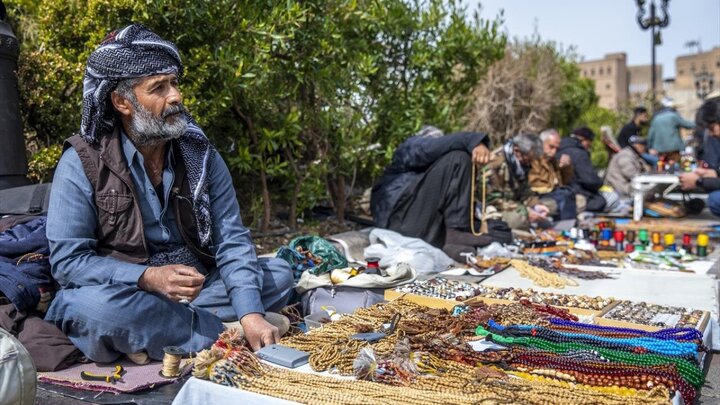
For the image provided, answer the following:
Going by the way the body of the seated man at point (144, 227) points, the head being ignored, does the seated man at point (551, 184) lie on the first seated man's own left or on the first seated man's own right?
on the first seated man's own left

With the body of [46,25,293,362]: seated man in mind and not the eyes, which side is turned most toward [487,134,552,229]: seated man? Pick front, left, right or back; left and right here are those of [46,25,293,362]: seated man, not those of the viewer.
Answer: left

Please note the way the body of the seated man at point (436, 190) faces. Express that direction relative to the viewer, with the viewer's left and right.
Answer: facing to the right of the viewer

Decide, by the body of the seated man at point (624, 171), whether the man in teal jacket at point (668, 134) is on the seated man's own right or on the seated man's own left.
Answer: on the seated man's own left

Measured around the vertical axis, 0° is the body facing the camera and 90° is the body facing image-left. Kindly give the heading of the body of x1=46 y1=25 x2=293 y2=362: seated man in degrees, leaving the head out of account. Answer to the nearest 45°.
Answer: approximately 315°

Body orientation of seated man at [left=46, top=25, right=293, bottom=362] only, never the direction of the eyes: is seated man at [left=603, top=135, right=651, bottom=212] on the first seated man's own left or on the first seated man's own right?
on the first seated man's own left

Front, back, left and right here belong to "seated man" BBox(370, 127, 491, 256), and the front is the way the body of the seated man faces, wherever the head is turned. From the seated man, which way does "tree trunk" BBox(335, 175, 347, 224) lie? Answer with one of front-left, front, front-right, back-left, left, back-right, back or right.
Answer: back-left
